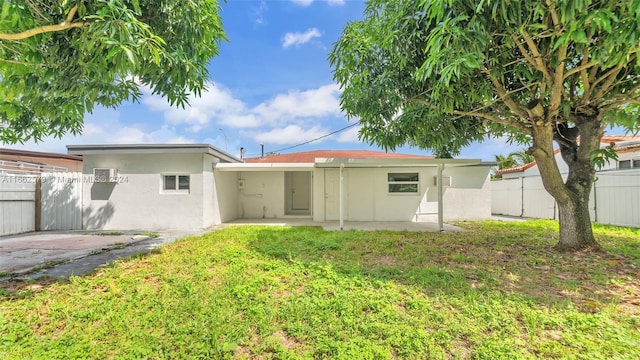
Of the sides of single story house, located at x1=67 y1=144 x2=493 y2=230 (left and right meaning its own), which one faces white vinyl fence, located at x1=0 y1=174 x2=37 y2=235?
left

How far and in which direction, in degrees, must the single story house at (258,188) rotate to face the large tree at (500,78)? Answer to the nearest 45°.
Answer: approximately 135° to its right

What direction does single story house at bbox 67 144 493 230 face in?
away from the camera
